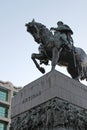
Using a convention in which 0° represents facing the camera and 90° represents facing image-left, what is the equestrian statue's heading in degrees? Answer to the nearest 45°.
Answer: approximately 90°
